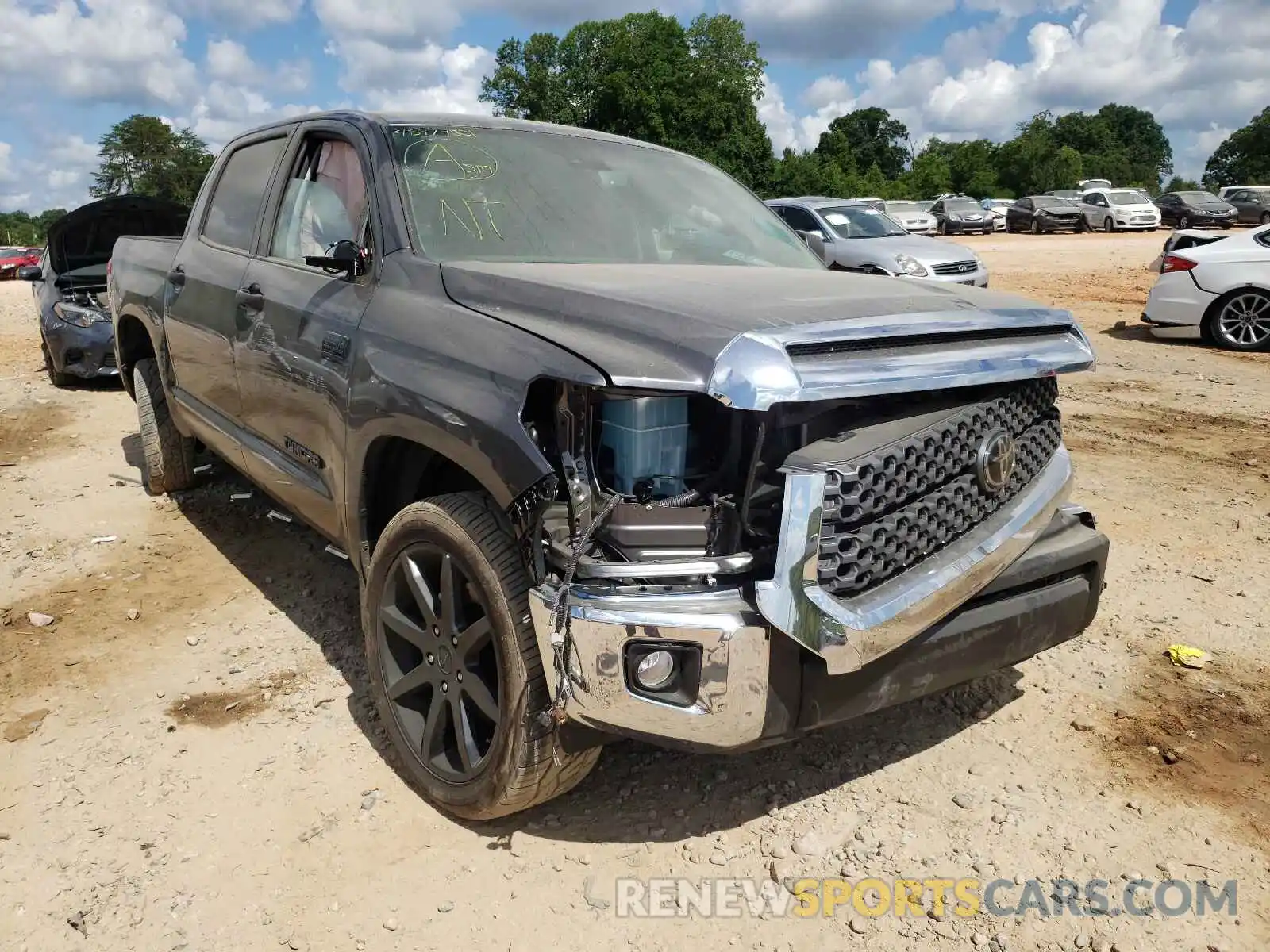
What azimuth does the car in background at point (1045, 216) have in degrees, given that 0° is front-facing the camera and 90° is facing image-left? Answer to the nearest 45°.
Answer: approximately 315°

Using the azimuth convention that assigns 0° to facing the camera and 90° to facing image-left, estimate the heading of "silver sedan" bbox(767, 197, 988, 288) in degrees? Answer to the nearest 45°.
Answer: approximately 315°

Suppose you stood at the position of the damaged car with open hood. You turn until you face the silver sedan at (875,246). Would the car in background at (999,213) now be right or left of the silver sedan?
left

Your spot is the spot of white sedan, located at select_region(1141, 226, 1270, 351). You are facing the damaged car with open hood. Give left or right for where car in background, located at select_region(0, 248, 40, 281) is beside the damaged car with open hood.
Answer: right

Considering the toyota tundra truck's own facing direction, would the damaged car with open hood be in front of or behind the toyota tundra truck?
behind

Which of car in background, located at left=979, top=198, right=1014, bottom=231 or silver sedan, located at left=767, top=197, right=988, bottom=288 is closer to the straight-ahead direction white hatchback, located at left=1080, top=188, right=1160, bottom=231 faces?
the silver sedan

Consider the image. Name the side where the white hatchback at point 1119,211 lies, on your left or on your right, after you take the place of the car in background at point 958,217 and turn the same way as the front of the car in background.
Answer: on your left

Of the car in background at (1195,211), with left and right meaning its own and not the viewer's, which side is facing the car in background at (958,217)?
right

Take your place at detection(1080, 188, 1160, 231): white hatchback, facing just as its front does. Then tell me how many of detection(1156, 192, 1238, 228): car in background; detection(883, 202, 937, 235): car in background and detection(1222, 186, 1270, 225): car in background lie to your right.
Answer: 1

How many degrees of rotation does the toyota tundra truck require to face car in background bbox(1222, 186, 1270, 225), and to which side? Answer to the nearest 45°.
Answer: approximately 90° to its left

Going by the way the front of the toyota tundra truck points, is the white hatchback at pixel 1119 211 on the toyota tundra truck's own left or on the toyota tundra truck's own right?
on the toyota tundra truck's own left

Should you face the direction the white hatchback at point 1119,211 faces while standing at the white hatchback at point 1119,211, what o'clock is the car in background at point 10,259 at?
The car in background is roughly at 4 o'clock from the white hatchback.
